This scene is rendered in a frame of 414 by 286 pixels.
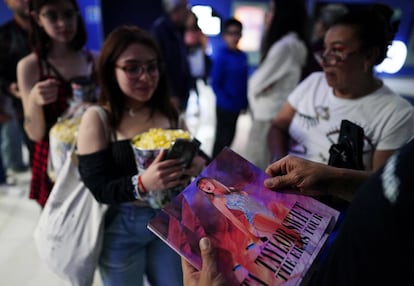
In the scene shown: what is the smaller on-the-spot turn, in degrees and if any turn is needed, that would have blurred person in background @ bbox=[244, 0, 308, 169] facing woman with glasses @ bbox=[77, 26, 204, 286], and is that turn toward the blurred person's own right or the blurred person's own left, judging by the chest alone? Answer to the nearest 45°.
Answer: approximately 90° to the blurred person's own left

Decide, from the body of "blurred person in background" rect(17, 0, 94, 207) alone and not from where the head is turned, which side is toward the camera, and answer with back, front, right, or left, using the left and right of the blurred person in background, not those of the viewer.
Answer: front

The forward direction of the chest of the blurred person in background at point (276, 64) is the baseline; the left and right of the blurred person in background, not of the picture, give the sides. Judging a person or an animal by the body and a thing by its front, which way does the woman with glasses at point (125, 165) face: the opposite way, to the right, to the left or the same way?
the opposite way

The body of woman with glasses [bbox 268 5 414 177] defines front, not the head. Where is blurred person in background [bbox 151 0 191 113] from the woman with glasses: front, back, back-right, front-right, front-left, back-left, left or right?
right

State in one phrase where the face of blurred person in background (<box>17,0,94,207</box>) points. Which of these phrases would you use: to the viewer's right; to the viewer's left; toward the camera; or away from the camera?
toward the camera

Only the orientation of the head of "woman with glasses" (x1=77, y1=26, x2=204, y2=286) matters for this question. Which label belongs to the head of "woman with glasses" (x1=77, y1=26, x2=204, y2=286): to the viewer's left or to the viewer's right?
to the viewer's right

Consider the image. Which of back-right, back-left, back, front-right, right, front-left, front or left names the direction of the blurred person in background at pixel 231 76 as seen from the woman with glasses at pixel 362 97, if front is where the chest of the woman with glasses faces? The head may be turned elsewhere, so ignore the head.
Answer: right

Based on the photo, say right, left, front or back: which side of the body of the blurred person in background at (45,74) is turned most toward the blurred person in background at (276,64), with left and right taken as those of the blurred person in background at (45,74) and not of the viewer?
left

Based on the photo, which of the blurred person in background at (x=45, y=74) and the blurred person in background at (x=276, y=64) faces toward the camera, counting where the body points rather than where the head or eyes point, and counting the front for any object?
the blurred person in background at (x=45, y=74)

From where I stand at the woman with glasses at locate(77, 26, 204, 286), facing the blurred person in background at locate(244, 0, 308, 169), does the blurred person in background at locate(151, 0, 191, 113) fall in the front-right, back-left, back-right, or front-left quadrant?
front-left

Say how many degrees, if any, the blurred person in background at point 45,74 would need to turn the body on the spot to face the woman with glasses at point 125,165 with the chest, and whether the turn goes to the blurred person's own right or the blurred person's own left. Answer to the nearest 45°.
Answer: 0° — they already face them

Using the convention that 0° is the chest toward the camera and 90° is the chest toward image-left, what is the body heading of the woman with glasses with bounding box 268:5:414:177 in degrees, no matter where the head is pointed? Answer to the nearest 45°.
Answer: approximately 45°

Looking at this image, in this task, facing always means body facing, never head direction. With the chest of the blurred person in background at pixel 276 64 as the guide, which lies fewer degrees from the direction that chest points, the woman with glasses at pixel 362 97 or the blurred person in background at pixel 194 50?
the blurred person in background
